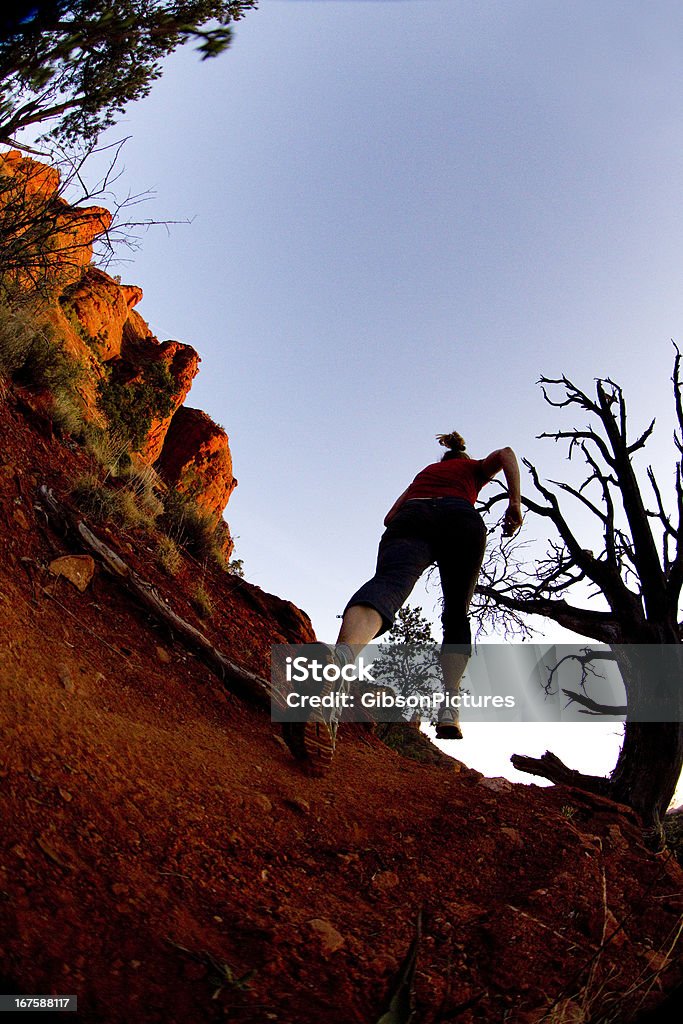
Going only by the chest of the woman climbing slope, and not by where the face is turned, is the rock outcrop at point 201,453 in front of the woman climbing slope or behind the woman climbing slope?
in front

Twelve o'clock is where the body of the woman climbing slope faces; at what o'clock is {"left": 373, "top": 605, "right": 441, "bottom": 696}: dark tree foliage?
The dark tree foliage is roughly at 12 o'clock from the woman climbing slope.

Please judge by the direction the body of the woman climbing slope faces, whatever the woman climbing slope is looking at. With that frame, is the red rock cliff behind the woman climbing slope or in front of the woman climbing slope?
in front

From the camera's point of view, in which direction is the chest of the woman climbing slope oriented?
away from the camera
